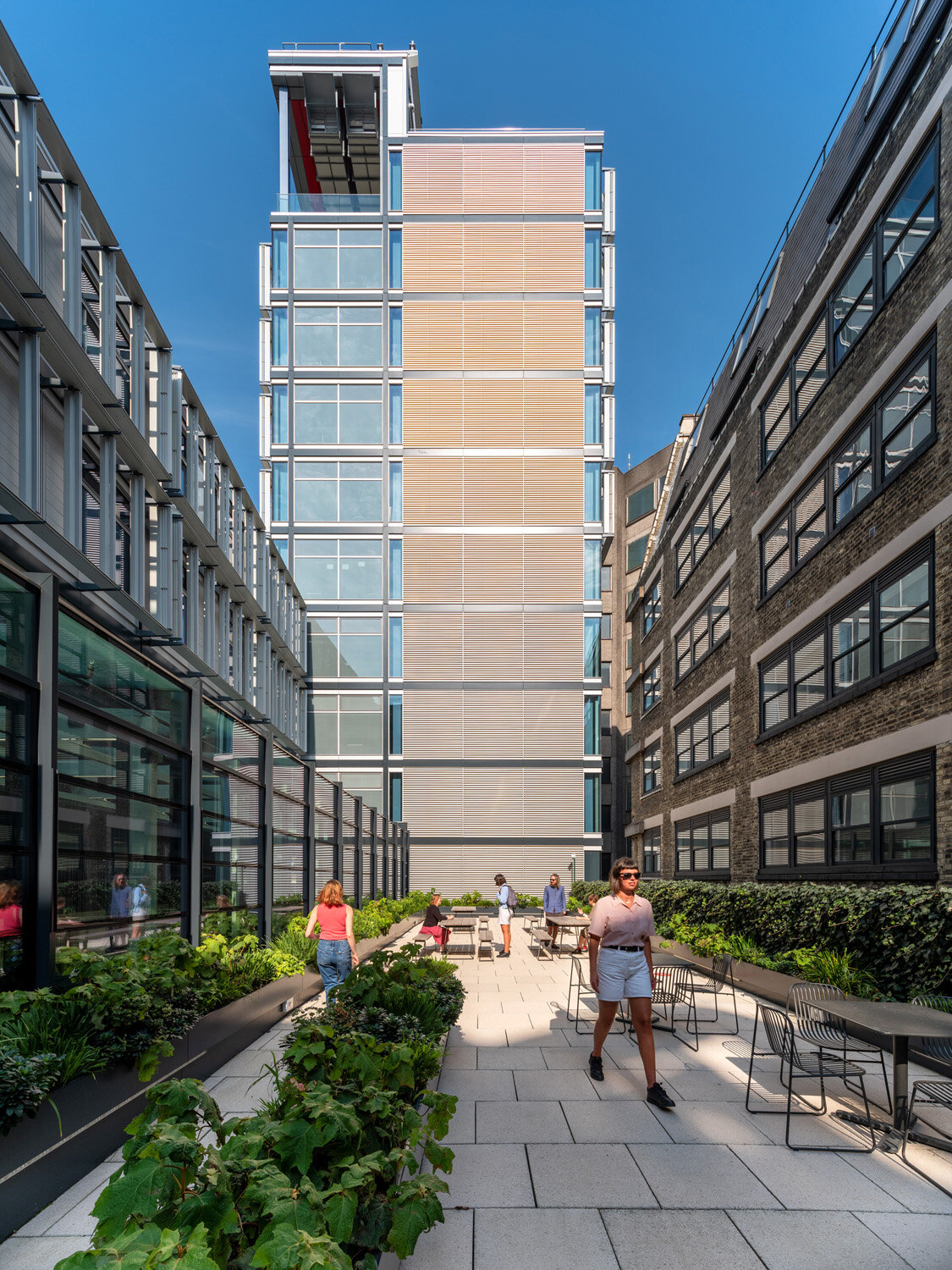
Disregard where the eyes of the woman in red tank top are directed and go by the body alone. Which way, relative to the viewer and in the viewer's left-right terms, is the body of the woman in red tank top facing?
facing away from the viewer

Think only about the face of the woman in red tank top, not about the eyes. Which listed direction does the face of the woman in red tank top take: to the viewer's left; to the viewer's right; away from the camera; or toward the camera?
away from the camera

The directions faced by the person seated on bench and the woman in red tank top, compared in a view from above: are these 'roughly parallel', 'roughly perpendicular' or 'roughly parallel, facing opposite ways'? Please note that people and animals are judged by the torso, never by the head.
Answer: roughly perpendicular

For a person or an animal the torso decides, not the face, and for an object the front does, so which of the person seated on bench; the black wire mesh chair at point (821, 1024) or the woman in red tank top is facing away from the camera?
the woman in red tank top

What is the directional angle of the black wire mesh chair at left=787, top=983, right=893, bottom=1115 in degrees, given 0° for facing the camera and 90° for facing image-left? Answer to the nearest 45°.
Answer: approximately 315°

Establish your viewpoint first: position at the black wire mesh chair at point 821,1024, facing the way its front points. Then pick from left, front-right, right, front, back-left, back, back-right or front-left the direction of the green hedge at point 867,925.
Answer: back-left

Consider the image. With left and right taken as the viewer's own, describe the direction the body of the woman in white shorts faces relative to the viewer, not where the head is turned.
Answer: facing the viewer and to the right of the viewer

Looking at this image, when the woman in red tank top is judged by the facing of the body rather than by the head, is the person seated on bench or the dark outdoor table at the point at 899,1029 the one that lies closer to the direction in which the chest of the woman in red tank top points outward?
the person seated on bench

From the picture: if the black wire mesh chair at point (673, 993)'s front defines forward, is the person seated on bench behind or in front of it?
in front
